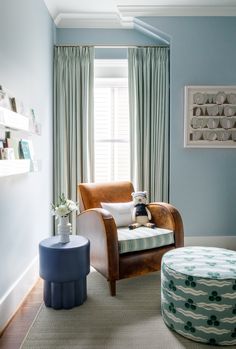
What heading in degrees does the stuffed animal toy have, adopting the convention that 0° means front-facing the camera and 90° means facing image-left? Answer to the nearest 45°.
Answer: approximately 0°

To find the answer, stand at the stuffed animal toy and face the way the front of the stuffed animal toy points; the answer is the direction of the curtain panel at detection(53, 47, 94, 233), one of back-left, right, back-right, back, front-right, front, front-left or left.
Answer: back-right

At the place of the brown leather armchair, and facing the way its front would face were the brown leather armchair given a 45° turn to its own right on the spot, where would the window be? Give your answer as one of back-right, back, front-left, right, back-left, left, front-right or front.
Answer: back

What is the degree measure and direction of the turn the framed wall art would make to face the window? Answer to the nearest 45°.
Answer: approximately 90° to its right

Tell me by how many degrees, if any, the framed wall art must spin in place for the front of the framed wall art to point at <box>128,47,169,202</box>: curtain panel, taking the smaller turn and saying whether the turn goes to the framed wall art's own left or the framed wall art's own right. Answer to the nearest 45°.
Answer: approximately 90° to the framed wall art's own right

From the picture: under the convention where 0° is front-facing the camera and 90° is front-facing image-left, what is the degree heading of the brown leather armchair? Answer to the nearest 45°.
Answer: approximately 315°
